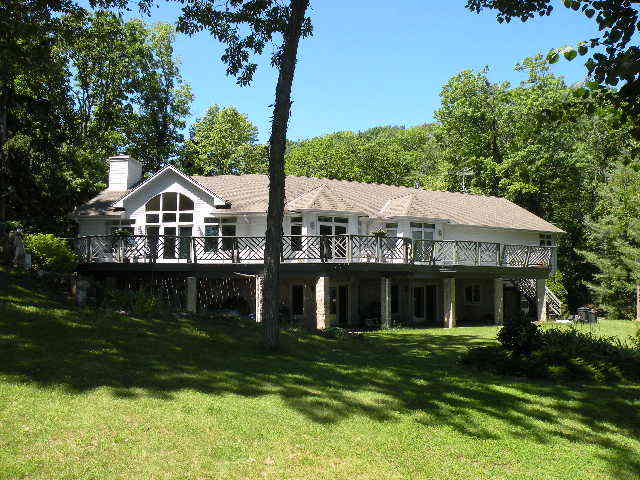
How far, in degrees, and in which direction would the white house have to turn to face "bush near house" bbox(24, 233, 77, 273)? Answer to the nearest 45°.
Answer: approximately 45° to its right

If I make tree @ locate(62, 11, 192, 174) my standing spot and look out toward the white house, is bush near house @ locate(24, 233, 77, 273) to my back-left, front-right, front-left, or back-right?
front-right

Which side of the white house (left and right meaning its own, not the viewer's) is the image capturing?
front

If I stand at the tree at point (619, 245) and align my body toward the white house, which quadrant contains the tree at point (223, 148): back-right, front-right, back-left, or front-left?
front-right

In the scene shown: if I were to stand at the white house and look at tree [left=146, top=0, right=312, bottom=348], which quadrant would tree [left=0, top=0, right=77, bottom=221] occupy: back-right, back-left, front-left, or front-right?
front-right

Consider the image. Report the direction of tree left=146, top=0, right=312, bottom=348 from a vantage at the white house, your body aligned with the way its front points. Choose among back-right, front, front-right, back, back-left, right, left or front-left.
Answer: front

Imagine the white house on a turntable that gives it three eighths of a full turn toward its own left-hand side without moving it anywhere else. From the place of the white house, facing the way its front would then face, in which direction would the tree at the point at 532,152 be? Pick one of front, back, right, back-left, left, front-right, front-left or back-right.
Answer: front

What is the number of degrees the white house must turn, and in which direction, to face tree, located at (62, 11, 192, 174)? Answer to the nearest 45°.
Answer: approximately 135° to its right

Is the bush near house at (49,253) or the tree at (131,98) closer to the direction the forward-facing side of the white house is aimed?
the bush near house

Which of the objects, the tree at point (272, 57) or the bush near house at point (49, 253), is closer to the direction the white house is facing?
the tree

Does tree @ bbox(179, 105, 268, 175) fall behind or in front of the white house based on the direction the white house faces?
behind

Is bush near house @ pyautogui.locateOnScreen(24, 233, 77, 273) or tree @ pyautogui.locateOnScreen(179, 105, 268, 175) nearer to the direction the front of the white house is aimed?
the bush near house

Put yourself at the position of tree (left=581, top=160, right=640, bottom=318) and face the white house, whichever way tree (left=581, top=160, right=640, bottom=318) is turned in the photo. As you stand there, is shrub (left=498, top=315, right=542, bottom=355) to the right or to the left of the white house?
left

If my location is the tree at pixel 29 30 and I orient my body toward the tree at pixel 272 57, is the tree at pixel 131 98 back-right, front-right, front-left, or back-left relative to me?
back-left
